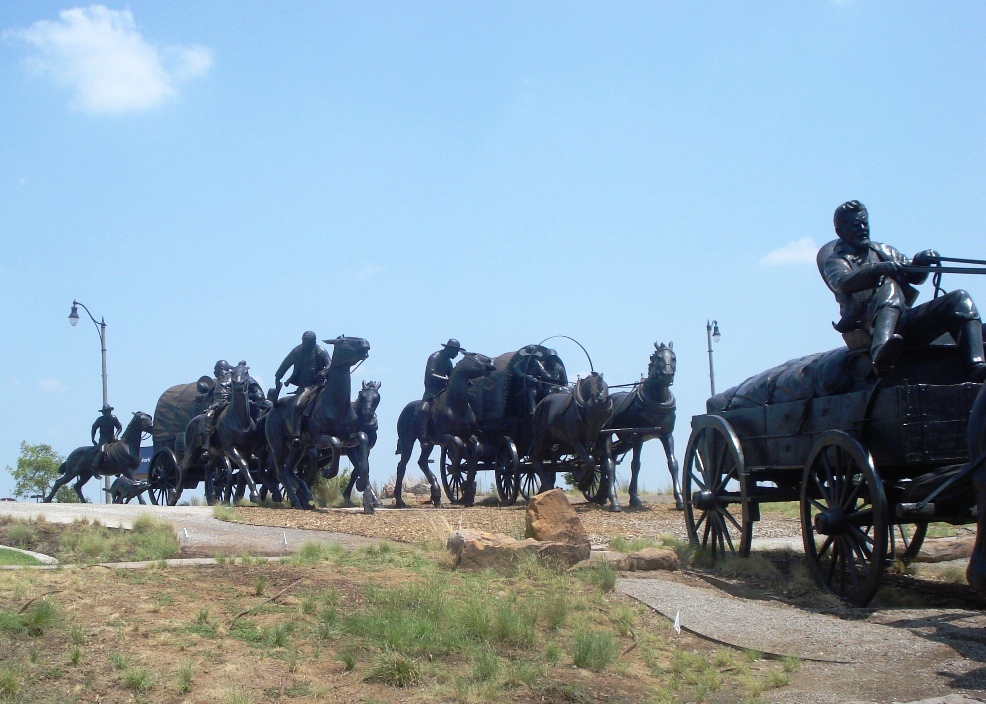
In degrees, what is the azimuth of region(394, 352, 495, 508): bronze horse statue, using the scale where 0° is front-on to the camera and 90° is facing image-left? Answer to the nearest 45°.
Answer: approximately 315°

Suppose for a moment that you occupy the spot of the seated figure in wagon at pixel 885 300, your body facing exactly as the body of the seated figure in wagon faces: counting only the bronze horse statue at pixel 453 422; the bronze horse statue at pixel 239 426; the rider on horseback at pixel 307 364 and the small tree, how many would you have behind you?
4

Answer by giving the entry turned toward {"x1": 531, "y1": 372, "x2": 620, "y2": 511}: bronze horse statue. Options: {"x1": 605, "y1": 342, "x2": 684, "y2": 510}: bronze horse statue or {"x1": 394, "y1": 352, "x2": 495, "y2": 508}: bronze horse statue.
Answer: {"x1": 394, "y1": 352, "x2": 495, "y2": 508}: bronze horse statue

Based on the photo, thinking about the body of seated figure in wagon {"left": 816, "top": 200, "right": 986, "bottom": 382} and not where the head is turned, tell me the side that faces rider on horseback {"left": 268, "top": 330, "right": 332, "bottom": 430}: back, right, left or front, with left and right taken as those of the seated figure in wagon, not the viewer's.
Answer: back

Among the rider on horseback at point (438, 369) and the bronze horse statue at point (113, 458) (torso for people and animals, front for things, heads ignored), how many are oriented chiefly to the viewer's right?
2

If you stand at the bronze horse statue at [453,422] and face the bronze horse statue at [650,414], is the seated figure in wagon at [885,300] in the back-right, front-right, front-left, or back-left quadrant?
front-right

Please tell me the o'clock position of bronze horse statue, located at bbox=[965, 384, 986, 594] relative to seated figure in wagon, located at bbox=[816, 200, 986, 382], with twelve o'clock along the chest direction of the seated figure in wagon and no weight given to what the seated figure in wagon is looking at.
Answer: The bronze horse statue is roughly at 1 o'clock from the seated figure in wagon.

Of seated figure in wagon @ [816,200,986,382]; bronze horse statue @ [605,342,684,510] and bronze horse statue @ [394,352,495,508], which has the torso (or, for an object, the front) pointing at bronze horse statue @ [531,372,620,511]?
bronze horse statue @ [394,352,495,508]

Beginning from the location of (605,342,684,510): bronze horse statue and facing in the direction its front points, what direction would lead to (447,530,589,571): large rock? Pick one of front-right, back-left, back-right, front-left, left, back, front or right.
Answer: front-right

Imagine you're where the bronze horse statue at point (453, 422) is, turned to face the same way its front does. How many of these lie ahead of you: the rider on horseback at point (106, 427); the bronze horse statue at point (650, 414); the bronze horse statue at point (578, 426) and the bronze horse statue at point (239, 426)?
2

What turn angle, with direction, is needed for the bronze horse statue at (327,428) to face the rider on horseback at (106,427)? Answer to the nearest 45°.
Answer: approximately 180°

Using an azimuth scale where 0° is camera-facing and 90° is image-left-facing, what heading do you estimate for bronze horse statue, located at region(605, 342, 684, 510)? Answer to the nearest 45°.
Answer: approximately 315°

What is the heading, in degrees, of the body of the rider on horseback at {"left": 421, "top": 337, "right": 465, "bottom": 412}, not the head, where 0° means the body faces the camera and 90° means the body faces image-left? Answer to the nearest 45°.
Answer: approximately 270°

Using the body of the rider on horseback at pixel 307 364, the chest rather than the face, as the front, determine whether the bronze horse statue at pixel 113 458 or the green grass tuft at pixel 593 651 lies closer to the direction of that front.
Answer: the green grass tuft

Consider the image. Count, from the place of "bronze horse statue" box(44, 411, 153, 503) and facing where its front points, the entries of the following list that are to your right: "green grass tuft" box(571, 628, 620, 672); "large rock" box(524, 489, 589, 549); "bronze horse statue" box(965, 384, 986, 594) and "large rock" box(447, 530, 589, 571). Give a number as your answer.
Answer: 4

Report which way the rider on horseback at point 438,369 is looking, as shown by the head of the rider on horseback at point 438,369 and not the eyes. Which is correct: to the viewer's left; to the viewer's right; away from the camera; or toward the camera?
to the viewer's right
